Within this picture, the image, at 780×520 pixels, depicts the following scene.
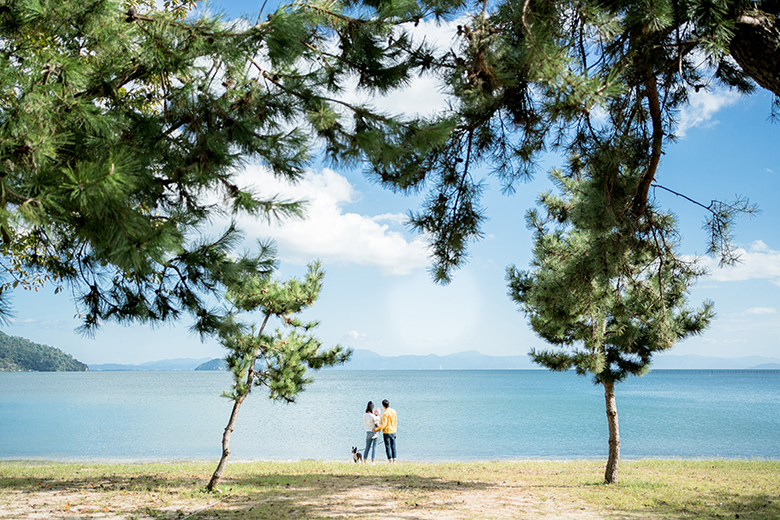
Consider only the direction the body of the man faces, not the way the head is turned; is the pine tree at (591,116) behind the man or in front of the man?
behind

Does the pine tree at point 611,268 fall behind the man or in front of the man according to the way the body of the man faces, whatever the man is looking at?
behind

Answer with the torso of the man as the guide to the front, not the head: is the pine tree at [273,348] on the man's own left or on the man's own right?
on the man's own left

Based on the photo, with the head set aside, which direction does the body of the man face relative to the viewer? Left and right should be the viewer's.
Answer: facing away from the viewer and to the left of the viewer
